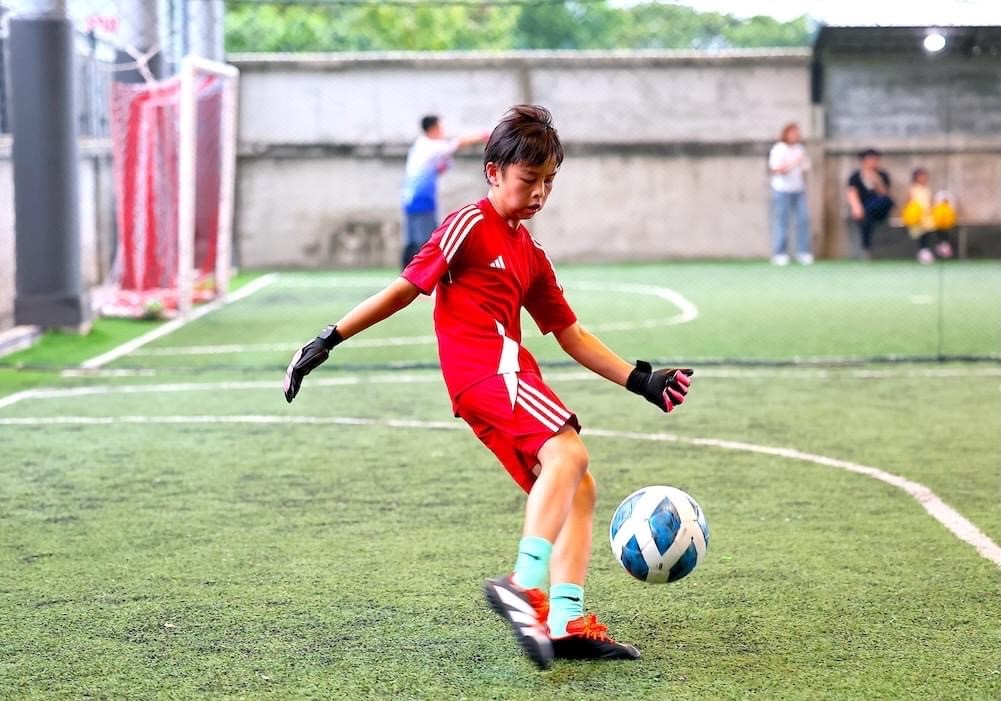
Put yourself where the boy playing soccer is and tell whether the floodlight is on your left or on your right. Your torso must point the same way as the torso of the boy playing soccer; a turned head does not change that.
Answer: on your left

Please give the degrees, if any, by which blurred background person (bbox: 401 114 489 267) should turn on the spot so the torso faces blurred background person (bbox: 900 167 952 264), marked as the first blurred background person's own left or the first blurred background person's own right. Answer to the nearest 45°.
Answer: approximately 45° to the first blurred background person's own left

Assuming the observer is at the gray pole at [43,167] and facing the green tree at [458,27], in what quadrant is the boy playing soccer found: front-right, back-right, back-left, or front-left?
back-right

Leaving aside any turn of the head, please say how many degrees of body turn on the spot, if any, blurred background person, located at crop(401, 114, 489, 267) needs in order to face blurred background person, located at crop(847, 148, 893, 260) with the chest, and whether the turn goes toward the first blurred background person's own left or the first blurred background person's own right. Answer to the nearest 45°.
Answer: approximately 45° to the first blurred background person's own left

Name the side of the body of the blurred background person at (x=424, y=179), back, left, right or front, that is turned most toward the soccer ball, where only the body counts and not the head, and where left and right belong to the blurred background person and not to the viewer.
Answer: right

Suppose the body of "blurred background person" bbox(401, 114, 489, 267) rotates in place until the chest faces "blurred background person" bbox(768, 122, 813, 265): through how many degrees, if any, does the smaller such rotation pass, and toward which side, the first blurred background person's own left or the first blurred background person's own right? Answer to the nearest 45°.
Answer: approximately 45° to the first blurred background person's own left

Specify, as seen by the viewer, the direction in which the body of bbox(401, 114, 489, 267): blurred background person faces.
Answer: to the viewer's right

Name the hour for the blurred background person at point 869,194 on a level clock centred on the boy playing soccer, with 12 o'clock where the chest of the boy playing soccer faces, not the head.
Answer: The blurred background person is roughly at 8 o'clock from the boy playing soccer.
